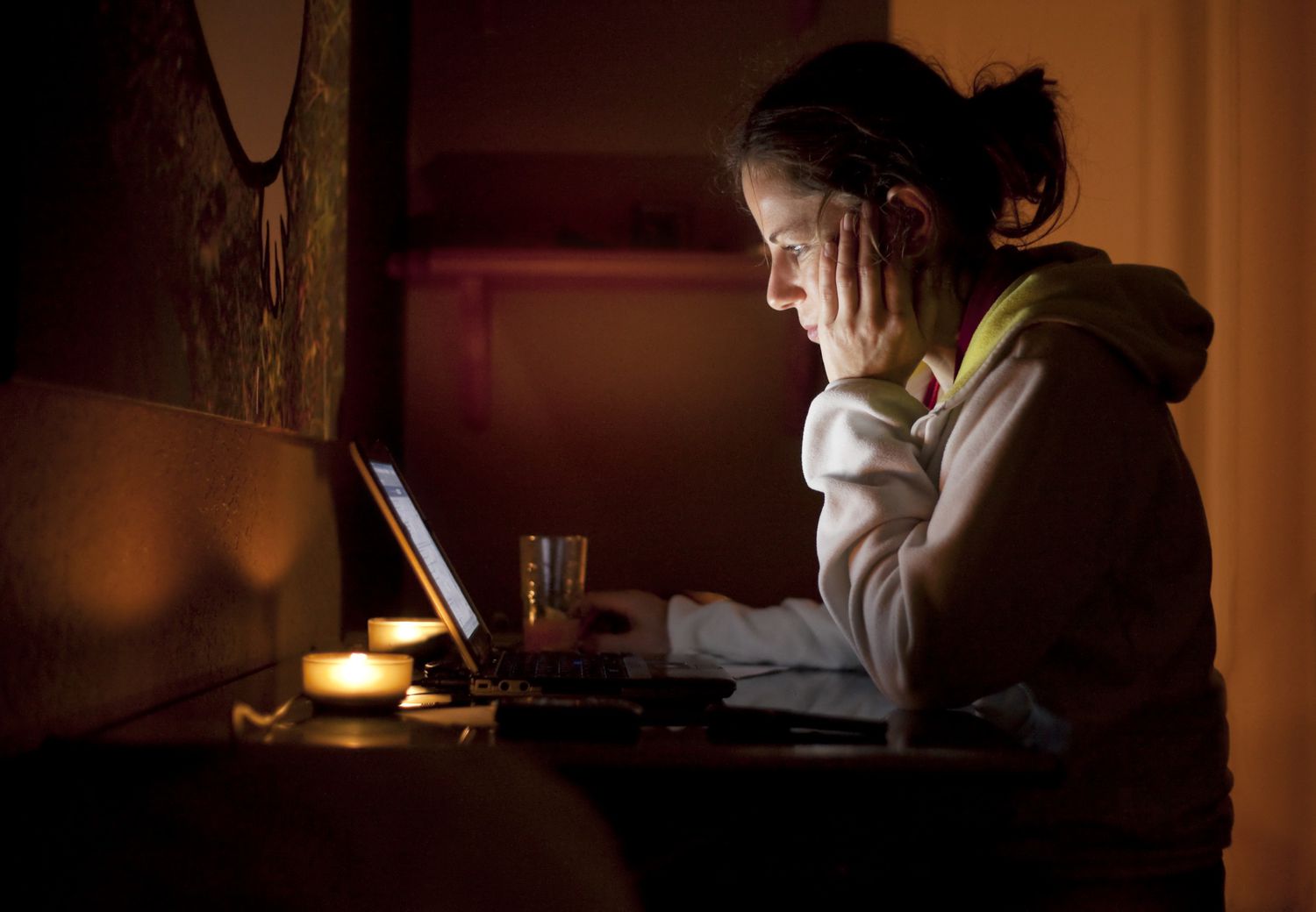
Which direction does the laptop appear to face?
to the viewer's right

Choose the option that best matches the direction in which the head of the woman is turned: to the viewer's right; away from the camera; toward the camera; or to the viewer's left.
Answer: to the viewer's left

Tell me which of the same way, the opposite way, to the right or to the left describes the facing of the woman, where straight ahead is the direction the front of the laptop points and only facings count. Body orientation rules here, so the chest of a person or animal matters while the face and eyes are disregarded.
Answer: the opposite way

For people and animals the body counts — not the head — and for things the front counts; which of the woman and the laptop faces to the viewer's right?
the laptop

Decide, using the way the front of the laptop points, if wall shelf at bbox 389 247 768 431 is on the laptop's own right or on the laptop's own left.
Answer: on the laptop's own left

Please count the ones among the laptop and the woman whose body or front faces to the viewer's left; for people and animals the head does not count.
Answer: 1

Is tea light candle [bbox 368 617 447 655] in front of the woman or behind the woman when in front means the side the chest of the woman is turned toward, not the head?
in front

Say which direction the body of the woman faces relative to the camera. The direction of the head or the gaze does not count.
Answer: to the viewer's left

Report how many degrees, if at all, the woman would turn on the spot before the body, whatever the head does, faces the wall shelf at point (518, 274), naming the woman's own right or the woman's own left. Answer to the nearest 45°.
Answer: approximately 45° to the woman's own right
